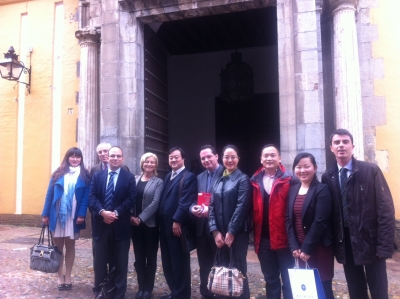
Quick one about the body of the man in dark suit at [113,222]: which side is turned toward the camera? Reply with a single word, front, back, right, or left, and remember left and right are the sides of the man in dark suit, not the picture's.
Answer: front

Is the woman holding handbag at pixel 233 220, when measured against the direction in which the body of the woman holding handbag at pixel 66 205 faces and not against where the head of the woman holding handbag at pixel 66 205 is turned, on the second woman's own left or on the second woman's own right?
on the second woman's own left

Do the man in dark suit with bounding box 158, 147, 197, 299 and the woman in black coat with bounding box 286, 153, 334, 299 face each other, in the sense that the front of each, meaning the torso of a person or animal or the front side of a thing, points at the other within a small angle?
no

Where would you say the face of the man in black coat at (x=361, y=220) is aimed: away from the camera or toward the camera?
toward the camera

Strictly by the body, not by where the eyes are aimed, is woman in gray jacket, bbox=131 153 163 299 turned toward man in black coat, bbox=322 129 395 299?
no

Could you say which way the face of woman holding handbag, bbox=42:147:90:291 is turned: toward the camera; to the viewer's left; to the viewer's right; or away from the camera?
toward the camera

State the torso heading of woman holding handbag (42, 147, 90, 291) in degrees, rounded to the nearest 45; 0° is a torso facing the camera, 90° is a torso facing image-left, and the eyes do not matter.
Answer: approximately 0°

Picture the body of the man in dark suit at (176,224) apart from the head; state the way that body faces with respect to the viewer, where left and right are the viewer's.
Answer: facing the viewer and to the left of the viewer

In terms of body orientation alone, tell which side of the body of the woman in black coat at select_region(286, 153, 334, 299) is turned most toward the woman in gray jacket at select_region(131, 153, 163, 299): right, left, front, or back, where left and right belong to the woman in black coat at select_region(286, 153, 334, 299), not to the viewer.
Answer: right

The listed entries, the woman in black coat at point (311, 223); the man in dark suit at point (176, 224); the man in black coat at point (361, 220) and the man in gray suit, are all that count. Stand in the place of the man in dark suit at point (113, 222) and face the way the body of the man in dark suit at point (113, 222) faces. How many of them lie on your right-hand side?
0

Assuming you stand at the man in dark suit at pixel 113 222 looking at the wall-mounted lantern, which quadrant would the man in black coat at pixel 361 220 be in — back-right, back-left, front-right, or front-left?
back-right

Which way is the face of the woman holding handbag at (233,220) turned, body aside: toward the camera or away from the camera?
toward the camera

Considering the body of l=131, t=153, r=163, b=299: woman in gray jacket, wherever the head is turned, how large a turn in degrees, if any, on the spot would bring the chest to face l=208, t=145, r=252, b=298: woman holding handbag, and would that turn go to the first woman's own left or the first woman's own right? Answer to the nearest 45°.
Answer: approximately 90° to the first woman's own left

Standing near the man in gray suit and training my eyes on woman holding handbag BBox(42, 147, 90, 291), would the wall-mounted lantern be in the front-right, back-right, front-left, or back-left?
front-right

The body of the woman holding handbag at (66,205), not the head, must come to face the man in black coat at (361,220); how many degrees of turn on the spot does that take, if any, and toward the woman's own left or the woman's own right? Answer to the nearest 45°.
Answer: approximately 45° to the woman's own left

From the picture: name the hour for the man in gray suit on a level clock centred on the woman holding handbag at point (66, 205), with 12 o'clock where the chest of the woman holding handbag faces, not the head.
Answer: The man in gray suit is roughly at 10 o'clock from the woman holding handbag.

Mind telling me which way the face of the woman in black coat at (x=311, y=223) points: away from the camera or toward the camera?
toward the camera

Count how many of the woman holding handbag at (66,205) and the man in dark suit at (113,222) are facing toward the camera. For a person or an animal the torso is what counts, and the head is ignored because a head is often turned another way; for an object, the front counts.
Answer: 2
